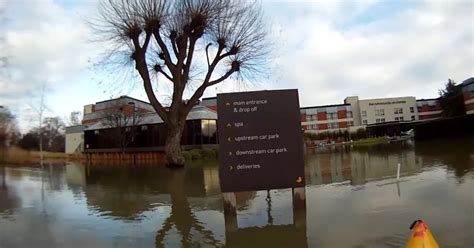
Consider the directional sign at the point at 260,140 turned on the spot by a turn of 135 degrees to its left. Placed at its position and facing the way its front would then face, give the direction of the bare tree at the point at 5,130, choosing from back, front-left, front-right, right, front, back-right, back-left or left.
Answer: back-left

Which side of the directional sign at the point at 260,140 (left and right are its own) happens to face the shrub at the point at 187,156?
back

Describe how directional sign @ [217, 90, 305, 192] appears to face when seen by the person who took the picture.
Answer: facing the viewer

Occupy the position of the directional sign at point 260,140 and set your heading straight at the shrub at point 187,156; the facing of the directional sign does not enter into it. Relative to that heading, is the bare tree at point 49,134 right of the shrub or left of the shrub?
left

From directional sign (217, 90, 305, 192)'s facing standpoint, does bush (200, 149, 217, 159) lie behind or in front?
behind

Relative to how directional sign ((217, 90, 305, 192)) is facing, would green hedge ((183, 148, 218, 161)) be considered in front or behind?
behind

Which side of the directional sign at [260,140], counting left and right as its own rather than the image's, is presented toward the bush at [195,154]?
back
